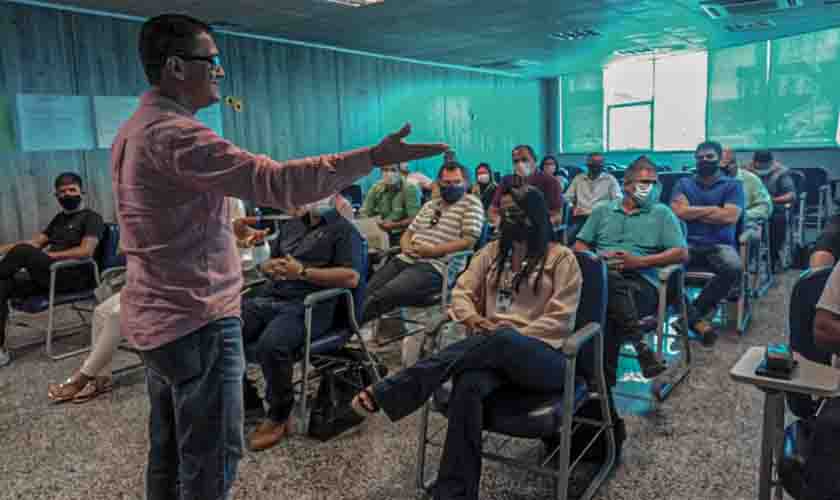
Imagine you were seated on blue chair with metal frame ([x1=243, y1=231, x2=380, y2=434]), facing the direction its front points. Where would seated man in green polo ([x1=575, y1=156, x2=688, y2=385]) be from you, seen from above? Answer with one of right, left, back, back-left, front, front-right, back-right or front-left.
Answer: back-left

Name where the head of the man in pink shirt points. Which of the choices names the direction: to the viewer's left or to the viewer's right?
to the viewer's right

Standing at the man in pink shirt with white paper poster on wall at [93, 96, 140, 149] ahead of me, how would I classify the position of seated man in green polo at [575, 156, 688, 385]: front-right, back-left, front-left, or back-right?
front-right

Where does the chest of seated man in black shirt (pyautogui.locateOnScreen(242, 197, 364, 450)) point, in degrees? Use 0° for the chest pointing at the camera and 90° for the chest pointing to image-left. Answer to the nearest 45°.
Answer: approximately 45°

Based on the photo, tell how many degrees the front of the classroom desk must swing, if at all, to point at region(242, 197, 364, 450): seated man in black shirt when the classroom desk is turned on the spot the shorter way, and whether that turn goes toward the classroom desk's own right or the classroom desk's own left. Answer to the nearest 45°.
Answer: approximately 45° to the classroom desk's own right

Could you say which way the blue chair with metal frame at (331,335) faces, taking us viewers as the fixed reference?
facing the viewer and to the left of the viewer

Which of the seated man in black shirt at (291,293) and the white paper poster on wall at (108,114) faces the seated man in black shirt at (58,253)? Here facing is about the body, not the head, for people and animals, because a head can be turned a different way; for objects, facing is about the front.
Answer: the white paper poster on wall

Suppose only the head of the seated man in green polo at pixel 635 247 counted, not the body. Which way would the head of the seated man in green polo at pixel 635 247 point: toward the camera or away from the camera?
toward the camera

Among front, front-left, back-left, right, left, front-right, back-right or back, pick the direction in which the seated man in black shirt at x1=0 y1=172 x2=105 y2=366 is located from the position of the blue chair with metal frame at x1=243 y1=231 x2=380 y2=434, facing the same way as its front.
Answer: right

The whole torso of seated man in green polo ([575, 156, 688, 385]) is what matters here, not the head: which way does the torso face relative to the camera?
toward the camera

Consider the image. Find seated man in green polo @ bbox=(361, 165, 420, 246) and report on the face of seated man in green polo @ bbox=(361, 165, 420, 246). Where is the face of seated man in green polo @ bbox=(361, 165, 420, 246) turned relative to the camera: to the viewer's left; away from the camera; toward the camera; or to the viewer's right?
toward the camera

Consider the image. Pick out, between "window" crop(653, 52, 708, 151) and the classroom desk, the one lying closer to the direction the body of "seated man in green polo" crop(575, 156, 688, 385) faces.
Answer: the classroom desk

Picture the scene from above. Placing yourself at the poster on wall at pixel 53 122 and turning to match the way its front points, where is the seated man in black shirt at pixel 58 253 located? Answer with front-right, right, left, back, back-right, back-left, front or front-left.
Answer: front

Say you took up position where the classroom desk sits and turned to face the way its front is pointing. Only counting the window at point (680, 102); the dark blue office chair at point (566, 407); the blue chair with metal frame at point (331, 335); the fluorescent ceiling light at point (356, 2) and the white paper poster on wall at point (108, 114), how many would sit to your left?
0

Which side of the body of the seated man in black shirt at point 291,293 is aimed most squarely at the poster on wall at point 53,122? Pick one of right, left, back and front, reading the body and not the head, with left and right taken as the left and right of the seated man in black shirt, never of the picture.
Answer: right

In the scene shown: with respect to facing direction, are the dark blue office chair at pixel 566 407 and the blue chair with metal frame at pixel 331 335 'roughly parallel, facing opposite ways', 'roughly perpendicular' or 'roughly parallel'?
roughly parallel

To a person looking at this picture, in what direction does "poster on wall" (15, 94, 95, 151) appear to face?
facing the viewer
